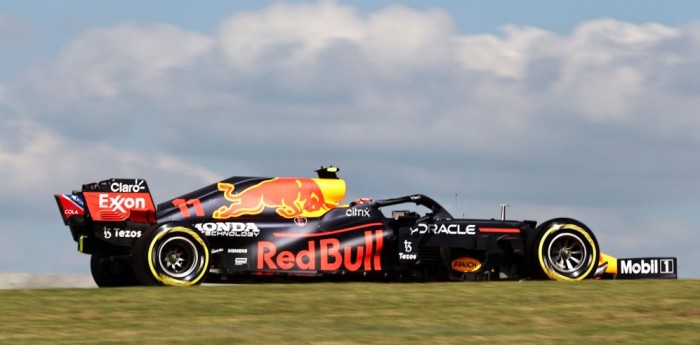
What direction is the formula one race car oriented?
to the viewer's right
